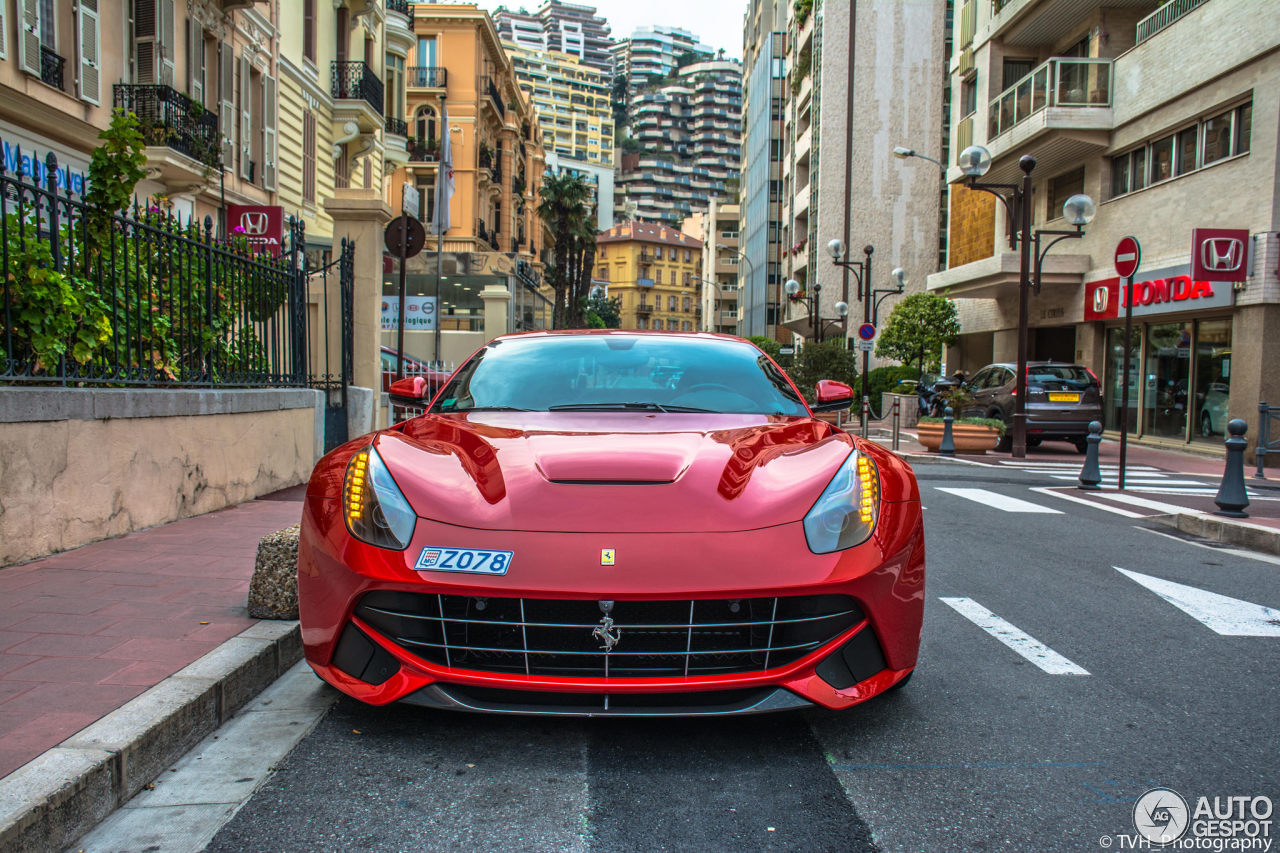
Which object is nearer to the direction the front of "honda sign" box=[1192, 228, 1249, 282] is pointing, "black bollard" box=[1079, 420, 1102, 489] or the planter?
the black bollard

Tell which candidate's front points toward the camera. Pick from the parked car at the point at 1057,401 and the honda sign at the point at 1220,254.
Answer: the honda sign

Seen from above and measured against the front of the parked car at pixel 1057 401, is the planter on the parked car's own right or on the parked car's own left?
on the parked car's own left

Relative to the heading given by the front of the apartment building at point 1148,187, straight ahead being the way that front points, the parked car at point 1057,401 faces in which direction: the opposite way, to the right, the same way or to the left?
to the right

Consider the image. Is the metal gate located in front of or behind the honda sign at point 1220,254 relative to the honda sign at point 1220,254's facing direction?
in front

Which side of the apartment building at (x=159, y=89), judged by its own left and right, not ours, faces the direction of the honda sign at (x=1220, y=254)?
front

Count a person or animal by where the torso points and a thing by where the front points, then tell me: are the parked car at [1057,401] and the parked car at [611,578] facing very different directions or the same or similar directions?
very different directions

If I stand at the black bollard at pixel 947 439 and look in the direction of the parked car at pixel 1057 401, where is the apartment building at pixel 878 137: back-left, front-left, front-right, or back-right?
front-left

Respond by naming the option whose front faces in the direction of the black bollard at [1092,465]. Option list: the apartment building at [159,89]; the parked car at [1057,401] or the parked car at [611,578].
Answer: the apartment building

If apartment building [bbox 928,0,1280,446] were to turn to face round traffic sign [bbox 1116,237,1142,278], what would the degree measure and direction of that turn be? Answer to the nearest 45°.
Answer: approximately 45° to its left

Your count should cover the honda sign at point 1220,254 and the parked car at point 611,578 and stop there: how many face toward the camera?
2

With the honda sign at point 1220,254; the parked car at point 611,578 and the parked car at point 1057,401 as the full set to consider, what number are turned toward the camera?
2

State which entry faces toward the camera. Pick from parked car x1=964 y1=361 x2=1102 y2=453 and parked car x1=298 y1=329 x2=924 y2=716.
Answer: parked car x1=298 y1=329 x2=924 y2=716

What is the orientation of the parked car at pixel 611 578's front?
toward the camera

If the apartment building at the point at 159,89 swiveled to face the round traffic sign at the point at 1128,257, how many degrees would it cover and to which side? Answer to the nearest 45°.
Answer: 0° — it already faces it

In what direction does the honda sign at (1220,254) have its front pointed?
toward the camera

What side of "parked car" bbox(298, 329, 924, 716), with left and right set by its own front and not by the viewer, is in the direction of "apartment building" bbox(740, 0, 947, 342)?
back
